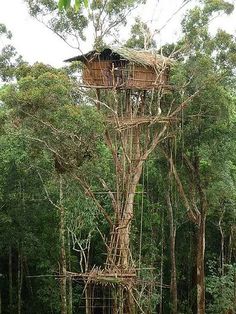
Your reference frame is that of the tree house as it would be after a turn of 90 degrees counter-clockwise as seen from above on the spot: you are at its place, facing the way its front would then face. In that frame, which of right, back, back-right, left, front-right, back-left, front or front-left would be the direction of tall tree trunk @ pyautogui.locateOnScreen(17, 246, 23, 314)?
back-left

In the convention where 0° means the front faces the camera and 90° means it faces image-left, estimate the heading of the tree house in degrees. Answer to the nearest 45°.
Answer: approximately 0°
